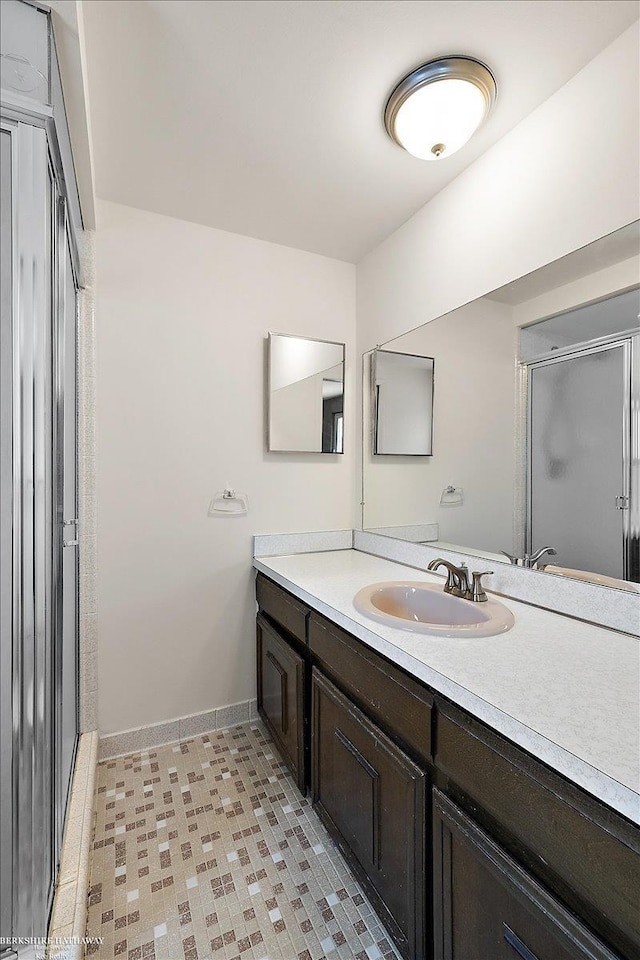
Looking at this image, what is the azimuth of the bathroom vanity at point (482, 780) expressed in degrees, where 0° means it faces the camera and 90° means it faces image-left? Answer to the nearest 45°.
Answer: approximately 45°

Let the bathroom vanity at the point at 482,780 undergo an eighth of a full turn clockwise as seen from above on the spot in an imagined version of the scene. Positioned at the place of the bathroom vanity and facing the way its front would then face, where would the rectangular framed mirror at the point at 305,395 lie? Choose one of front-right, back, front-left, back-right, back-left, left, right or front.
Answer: front-right

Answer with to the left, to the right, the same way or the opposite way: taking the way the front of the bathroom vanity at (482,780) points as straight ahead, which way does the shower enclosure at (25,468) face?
the opposite way

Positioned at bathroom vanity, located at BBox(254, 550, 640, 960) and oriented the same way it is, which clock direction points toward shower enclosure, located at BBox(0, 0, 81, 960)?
The shower enclosure is roughly at 1 o'clock from the bathroom vanity.

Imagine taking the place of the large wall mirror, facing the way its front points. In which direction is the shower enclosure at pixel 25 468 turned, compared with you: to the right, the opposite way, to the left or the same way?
the opposite way

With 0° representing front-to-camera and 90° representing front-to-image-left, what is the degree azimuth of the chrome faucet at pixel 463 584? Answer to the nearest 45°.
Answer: approximately 45°

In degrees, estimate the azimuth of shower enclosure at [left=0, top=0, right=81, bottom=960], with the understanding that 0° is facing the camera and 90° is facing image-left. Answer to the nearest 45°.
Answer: approximately 270°

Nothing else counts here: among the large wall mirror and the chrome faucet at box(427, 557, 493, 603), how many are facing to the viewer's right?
0
